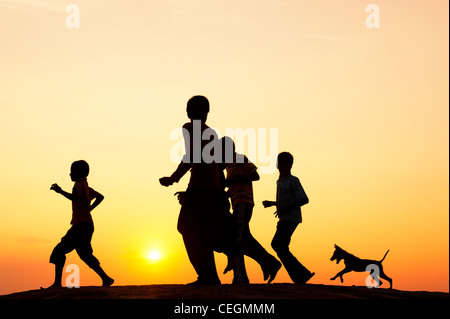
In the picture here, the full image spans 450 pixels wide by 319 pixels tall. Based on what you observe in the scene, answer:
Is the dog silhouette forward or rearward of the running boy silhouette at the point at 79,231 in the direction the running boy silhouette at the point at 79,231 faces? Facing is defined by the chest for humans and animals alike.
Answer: rearward

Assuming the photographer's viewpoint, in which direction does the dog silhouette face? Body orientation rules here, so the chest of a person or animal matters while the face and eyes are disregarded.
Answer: facing to the left of the viewer

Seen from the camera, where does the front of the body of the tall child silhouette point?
to the viewer's left

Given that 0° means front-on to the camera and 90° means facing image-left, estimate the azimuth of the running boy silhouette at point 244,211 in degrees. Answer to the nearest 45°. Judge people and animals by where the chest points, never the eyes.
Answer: approximately 90°

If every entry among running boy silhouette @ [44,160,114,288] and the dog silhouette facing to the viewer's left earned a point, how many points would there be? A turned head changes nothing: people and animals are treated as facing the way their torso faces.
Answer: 2
